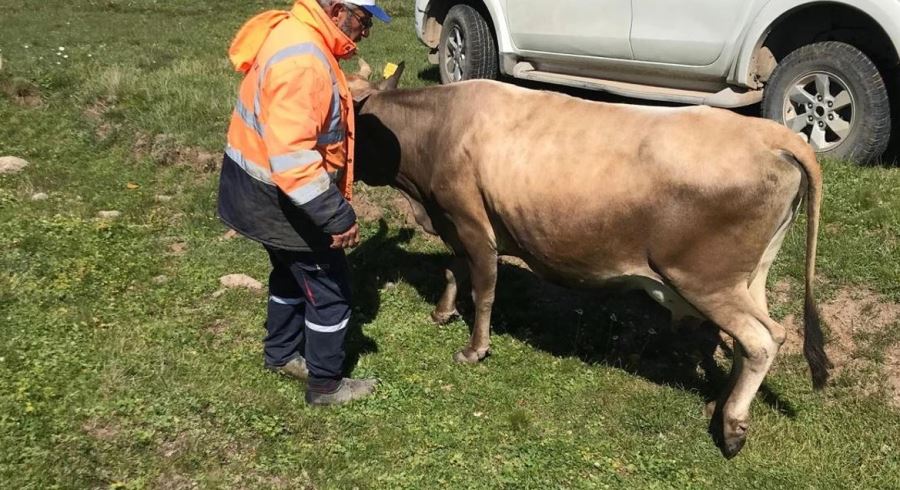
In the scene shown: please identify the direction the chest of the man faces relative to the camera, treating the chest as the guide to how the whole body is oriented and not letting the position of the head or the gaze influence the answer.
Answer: to the viewer's right

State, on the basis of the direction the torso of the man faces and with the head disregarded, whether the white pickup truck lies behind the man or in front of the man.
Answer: in front

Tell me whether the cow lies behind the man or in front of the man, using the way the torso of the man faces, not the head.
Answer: in front

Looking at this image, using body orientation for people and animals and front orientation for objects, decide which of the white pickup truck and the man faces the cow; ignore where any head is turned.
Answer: the man

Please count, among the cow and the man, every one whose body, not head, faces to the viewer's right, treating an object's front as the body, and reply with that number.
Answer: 1

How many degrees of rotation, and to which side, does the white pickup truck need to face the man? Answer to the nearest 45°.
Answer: approximately 90° to its left

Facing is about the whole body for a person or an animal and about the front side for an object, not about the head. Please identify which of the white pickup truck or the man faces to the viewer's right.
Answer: the man

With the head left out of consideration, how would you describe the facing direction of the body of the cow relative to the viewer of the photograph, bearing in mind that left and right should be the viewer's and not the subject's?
facing away from the viewer and to the left of the viewer
